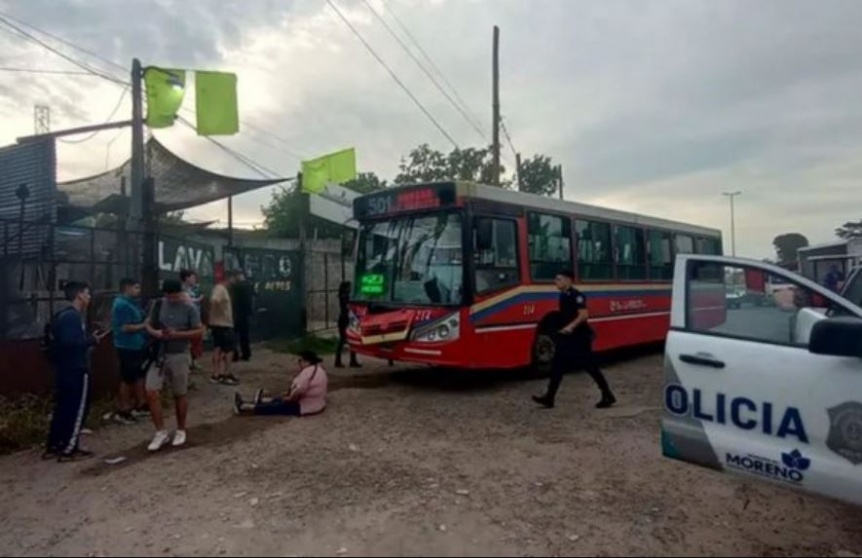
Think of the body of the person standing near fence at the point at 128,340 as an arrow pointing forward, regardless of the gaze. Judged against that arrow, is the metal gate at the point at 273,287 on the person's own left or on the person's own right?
on the person's own left

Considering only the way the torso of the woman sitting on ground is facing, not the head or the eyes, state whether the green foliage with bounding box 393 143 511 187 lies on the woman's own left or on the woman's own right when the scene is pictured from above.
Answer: on the woman's own right

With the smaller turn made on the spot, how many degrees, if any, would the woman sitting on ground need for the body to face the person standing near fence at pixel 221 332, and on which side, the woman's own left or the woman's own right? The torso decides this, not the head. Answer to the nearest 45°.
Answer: approximately 45° to the woman's own right

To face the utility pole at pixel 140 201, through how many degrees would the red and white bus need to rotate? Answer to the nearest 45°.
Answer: approximately 45° to its right

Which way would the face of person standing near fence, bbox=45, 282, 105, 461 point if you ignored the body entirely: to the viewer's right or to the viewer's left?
to the viewer's right

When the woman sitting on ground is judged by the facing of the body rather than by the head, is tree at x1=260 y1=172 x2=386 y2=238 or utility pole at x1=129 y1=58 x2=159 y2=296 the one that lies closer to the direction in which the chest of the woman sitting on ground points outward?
the utility pole

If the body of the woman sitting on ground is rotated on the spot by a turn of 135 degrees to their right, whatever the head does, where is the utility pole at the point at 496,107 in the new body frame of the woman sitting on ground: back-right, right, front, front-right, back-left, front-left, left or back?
front

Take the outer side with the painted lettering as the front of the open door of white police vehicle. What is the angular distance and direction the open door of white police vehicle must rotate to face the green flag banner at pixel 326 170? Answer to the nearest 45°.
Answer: approximately 180°

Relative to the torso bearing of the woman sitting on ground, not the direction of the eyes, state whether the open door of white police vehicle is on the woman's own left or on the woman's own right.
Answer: on the woman's own left
